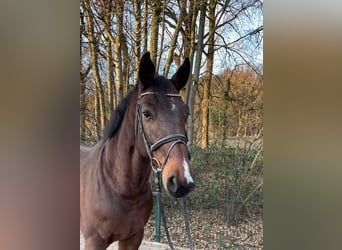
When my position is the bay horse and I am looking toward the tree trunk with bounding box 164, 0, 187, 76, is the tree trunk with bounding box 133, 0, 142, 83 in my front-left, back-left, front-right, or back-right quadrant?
front-left

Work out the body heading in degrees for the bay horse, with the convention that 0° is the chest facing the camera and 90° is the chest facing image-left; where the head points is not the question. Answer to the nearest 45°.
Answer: approximately 315°
